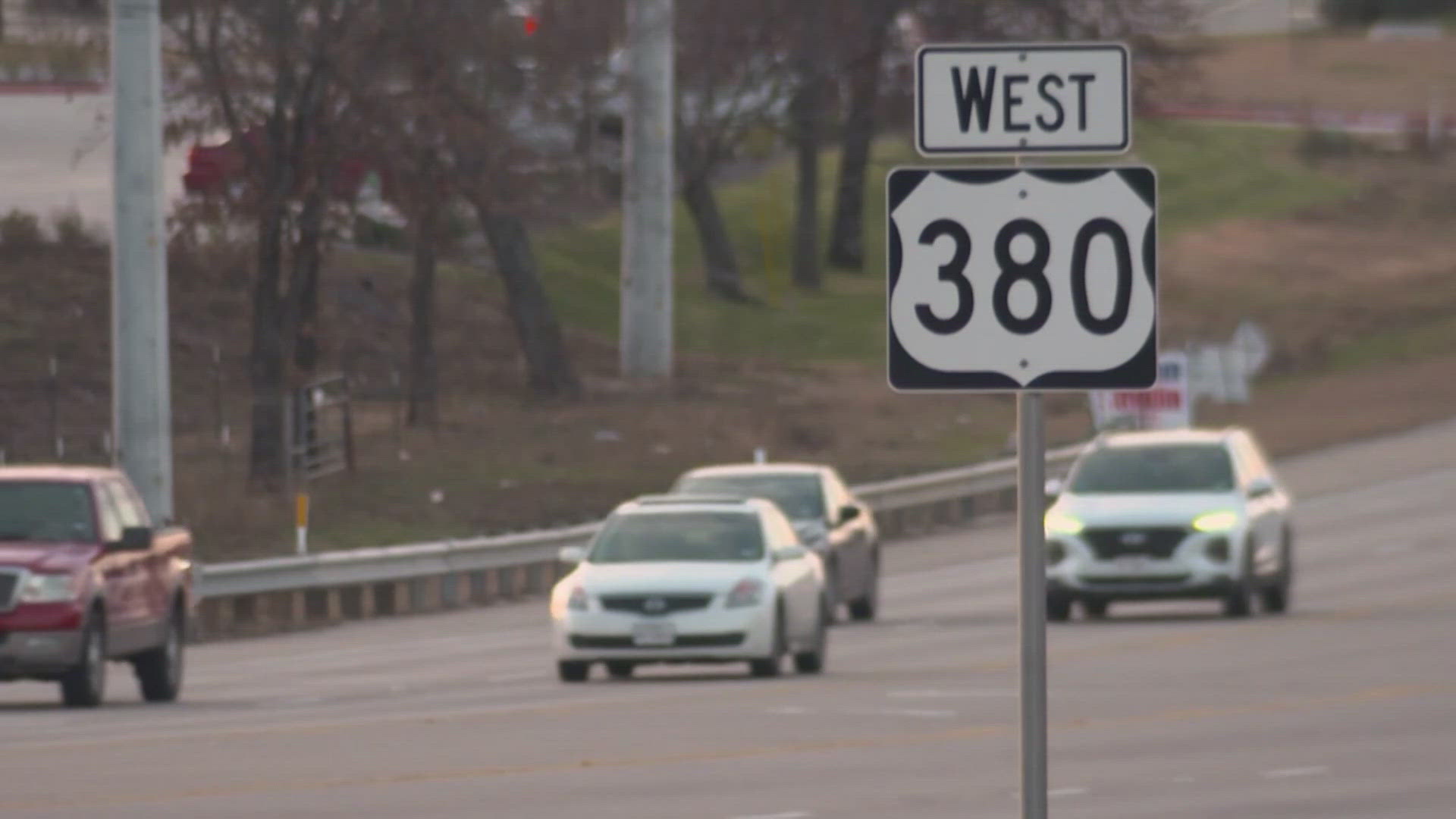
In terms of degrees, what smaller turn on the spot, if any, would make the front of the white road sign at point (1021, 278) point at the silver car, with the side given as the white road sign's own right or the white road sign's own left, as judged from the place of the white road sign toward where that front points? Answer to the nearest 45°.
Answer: approximately 180°

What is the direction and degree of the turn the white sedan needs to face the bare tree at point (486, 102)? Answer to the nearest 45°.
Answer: approximately 180°

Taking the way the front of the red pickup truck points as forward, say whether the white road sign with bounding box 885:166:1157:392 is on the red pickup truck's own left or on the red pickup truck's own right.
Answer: on the red pickup truck's own left

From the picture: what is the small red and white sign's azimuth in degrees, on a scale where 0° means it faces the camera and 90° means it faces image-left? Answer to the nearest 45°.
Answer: approximately 0°

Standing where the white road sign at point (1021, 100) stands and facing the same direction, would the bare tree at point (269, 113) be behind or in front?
behind

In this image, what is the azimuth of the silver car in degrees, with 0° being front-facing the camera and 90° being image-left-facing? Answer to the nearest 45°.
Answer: approximately 45°
